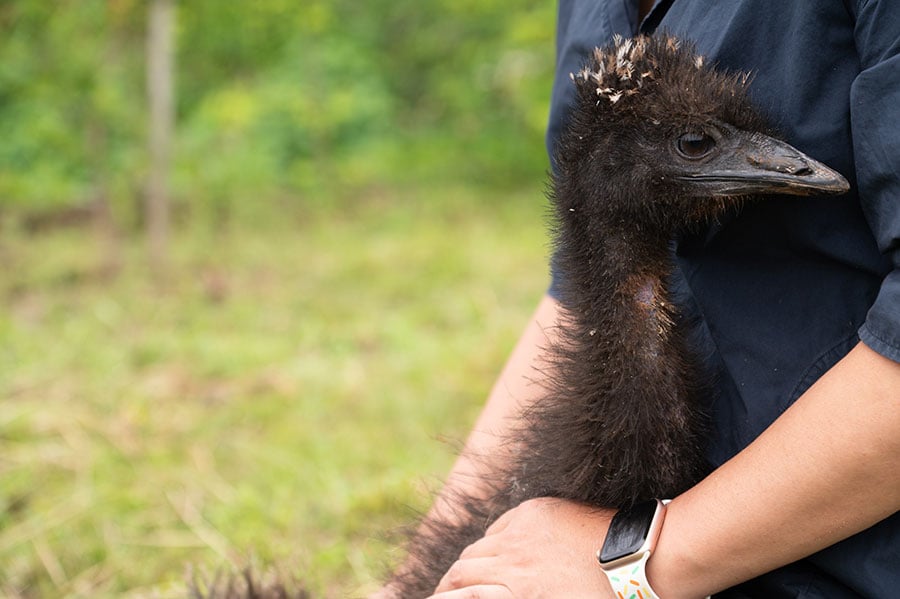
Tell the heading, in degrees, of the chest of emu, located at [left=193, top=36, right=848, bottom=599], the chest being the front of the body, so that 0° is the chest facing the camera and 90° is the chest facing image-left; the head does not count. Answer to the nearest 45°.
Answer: approximately 270°

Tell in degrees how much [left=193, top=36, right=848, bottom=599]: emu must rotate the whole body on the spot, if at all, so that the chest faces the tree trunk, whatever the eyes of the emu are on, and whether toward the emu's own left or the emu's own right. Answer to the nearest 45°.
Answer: approximately 135° to the emu's own left
